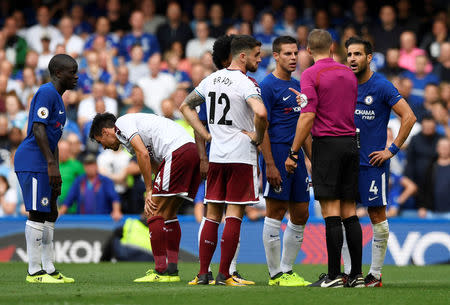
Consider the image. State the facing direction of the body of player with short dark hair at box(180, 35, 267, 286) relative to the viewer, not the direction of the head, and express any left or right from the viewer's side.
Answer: facing away from the viewer and to the right of the viewer

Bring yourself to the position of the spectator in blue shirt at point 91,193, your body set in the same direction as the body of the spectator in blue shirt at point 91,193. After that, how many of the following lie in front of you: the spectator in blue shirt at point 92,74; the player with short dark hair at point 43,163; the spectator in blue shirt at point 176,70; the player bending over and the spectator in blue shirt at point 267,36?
2

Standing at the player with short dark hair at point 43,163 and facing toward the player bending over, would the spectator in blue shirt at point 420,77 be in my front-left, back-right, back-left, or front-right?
front-left

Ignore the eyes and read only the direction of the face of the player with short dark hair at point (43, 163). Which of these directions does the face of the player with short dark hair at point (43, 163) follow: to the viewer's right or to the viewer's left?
to the viewer's right

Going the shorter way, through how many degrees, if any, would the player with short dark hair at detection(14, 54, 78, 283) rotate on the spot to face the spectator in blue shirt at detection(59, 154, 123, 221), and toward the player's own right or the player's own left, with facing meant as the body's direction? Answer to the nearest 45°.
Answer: approximately 90° to the player's own left

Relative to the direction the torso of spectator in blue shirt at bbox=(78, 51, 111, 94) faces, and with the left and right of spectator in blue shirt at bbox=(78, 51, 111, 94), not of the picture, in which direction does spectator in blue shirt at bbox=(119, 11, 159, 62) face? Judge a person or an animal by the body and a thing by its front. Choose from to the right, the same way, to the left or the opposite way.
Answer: the same way

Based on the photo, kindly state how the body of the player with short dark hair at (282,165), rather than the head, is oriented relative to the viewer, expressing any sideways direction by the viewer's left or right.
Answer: facing the viewer and to the right of the viewer

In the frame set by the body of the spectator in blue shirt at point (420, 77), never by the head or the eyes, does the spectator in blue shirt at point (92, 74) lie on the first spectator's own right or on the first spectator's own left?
on the first spectator's own right

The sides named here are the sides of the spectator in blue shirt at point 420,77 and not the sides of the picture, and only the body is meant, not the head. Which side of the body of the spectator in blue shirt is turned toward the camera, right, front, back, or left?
front

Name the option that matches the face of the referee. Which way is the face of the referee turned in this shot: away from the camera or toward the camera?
away from the camera

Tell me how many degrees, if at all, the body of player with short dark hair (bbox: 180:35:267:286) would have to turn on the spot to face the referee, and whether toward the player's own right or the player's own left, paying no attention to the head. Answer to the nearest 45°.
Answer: approximately 45° to the player's own right

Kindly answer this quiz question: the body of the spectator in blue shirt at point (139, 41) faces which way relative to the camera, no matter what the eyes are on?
toward the camera

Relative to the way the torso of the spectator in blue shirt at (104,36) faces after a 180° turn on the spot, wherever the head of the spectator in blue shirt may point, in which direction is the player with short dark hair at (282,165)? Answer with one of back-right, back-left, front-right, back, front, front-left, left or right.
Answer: back

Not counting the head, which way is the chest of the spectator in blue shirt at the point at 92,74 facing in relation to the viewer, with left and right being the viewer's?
facing the viewer
